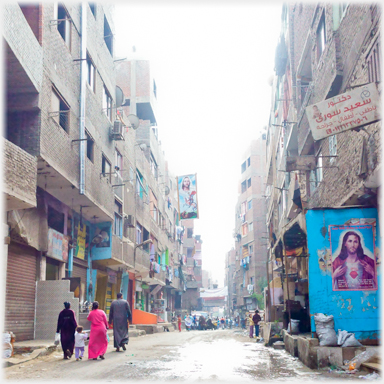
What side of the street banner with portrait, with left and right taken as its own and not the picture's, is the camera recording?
front

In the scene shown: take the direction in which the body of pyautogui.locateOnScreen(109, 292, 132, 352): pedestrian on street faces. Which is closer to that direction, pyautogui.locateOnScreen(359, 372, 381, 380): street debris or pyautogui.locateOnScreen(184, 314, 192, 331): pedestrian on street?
the pedestrian on street

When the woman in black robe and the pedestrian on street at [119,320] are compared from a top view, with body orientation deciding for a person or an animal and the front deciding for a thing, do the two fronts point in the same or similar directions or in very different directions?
same or similar directions

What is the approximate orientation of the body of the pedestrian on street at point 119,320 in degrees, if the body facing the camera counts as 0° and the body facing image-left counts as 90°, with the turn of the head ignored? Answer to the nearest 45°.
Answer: approximately 180°

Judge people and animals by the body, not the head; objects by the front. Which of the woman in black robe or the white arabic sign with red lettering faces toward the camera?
the white arabic sign with red lettering

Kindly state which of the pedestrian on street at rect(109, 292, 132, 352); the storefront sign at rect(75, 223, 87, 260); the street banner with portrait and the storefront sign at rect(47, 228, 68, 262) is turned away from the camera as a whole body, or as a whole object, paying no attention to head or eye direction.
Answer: the pedestrian on street

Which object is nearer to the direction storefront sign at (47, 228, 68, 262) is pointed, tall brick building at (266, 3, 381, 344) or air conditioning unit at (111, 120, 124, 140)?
the tall brick building

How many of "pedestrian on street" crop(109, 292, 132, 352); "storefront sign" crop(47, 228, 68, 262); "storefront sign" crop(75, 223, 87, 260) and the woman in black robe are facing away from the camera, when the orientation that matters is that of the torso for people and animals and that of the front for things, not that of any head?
2

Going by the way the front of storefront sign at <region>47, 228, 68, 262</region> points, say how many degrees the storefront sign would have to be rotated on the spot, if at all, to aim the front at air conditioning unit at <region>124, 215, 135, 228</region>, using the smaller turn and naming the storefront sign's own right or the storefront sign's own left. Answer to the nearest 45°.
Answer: approximately 135° to the storefront sign's own left

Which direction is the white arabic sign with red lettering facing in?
toward the camera

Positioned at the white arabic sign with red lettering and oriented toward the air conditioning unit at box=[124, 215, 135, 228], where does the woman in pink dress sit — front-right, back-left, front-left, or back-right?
front-left

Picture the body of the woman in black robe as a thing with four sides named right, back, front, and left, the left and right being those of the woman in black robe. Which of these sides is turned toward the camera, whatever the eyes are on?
back
